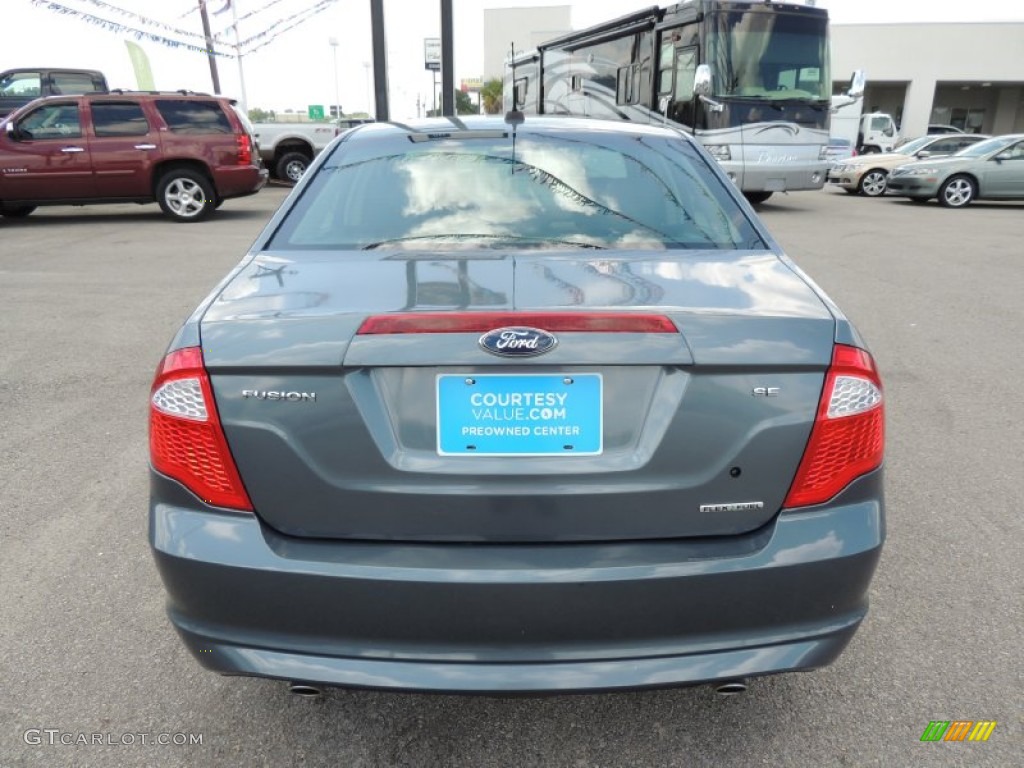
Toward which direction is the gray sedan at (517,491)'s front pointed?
away from the camera

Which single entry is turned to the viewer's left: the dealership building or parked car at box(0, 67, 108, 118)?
the parked car

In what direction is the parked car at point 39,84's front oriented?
to the viewer's left

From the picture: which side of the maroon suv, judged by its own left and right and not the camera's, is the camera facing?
left

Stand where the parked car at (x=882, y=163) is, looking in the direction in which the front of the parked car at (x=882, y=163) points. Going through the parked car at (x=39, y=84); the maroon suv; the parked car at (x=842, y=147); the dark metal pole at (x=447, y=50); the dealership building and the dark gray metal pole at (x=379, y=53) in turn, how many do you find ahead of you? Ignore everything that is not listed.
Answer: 4

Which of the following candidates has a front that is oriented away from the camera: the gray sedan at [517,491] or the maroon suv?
the gray sedan

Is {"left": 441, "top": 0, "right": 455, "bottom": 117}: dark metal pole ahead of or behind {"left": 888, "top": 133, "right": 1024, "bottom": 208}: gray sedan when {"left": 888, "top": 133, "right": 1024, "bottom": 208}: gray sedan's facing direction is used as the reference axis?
ahead

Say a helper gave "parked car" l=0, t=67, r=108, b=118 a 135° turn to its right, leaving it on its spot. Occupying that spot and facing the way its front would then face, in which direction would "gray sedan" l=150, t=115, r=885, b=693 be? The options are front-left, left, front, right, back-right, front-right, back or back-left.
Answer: back-right

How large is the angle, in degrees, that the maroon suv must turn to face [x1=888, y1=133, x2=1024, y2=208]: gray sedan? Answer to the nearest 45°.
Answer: approximately 180°

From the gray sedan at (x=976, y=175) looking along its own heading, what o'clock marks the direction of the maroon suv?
The maroon suv is roughly at 12 o'clock from the gray sedan.

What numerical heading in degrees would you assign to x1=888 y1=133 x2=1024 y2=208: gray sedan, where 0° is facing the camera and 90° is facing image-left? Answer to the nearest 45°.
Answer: approximately 45°

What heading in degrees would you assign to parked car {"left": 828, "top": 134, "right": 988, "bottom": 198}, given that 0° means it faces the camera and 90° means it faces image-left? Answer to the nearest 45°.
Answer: approximately 45°
